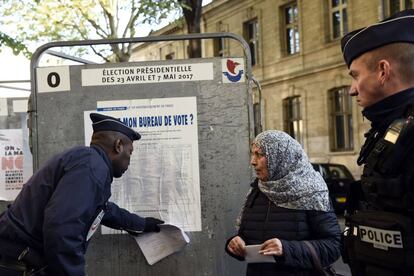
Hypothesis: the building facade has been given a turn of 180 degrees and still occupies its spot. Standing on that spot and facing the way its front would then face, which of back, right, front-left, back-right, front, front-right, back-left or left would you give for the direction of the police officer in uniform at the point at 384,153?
back-right

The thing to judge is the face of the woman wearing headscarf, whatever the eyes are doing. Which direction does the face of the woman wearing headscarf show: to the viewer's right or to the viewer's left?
to the viewer's left

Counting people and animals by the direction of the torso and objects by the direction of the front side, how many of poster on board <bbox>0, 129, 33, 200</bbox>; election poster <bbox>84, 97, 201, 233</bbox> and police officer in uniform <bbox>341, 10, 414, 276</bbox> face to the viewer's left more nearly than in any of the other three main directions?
1

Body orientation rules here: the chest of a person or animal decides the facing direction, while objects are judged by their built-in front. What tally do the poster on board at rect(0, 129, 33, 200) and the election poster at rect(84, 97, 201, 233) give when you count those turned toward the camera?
2

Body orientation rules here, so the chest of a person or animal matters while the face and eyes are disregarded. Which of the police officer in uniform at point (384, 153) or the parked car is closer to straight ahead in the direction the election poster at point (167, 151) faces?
the police officer in uniform

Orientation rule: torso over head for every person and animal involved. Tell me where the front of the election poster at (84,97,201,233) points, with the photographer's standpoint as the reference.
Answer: facing the viewer

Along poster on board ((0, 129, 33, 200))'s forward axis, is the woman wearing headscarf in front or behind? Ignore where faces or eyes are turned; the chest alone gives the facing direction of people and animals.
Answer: in front

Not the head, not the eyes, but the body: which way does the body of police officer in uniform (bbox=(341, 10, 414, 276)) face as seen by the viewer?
to the viewer's left

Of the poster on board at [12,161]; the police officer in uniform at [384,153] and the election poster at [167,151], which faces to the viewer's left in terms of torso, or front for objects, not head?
the police officer in uniform

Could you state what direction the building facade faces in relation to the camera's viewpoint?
facing the viewer and to the left of the viewer

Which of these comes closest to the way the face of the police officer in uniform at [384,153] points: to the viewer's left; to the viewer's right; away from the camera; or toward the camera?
to the viewer's left
